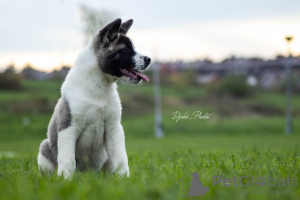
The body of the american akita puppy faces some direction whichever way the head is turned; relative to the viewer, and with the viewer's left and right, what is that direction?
facing the viewer and to the right of the viewer

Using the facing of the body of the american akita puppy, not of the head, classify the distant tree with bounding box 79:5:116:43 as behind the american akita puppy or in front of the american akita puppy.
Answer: behind
